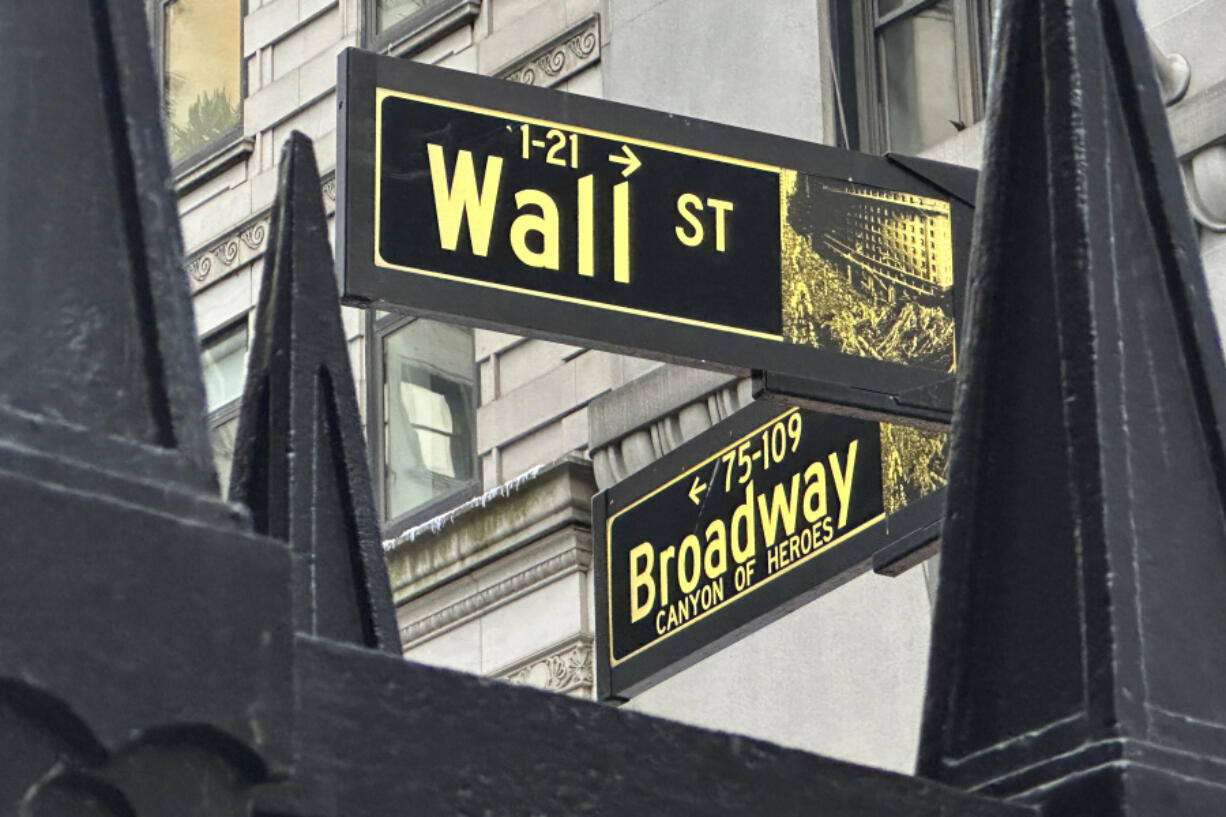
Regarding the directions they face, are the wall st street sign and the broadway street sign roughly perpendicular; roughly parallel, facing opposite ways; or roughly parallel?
roughly perpendicular
